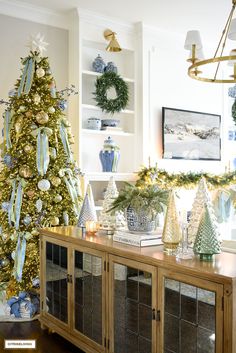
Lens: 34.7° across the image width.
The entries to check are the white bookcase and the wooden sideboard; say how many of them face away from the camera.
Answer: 0

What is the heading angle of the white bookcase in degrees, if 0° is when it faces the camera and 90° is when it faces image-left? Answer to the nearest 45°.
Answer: approximately 315°

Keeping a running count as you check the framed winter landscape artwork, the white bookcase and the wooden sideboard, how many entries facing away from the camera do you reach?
0

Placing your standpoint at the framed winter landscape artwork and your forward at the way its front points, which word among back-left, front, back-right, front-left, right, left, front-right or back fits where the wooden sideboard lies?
front-right

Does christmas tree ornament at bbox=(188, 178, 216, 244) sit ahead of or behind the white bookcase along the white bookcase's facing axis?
ahead

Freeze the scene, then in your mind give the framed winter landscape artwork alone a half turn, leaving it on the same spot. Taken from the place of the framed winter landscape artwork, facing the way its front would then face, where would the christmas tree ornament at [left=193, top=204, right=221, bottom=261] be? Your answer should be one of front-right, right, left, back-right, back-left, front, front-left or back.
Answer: back-left

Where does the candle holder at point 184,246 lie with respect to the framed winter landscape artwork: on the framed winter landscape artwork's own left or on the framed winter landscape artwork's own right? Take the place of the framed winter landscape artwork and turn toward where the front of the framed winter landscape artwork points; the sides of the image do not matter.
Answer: on the framed winter landscape artwork's own right

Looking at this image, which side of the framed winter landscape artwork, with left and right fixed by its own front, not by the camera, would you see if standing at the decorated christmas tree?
right

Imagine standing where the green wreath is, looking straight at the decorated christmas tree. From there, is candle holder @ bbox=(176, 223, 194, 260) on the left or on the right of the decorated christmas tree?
left

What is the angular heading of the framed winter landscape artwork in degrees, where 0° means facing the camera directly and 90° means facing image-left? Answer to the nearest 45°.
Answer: approximately 315°

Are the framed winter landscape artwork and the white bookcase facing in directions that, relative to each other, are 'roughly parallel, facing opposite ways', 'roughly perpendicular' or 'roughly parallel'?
roughly parallel

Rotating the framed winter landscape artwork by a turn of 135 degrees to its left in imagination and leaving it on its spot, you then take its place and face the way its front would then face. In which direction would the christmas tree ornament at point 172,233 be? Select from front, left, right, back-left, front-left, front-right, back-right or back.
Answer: back

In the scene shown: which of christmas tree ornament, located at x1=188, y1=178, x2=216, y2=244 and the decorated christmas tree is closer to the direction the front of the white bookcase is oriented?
the christmas tree ornament

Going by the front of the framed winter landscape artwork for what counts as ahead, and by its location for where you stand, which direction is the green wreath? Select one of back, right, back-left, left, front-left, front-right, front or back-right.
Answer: right

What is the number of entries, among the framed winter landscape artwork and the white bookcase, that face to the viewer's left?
0

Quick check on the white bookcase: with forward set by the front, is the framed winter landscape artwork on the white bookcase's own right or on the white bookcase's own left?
on the white bookcase's own left

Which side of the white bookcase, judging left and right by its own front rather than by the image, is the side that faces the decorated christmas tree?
right
